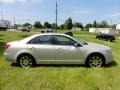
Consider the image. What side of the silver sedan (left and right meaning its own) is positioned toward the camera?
right
